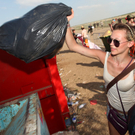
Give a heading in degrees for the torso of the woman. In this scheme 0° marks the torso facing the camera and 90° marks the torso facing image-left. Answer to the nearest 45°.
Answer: approximately 45°

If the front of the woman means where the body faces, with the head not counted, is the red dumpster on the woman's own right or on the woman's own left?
on the woman's own right
